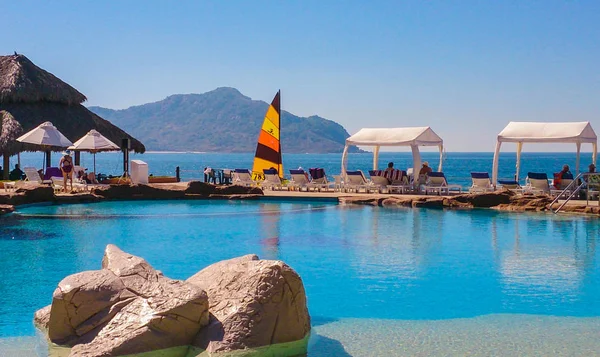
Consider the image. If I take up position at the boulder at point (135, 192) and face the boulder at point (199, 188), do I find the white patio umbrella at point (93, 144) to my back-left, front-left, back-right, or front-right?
back-left

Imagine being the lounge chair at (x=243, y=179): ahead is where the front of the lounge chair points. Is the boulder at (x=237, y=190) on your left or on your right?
on your right

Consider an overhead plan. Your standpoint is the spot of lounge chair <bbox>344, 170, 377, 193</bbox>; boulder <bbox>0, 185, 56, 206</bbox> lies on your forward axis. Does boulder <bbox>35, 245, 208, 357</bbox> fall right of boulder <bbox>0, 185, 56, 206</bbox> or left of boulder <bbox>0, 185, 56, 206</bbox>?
left

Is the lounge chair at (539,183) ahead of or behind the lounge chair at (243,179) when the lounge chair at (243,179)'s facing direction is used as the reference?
ahead

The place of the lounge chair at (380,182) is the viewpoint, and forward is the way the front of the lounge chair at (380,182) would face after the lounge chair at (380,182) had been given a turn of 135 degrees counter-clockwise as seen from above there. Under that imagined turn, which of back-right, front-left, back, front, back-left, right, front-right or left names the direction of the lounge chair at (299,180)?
front-right
